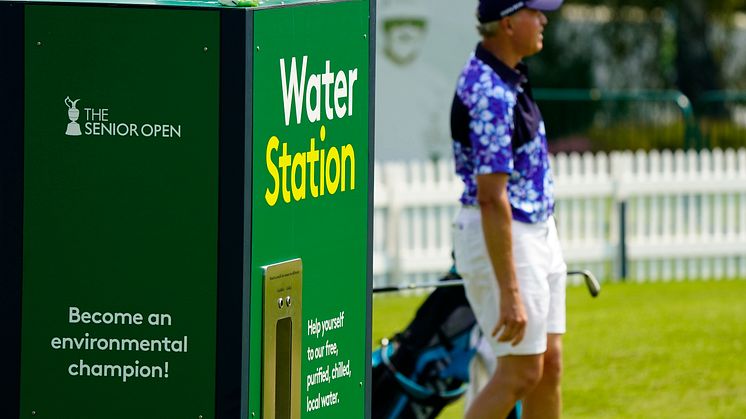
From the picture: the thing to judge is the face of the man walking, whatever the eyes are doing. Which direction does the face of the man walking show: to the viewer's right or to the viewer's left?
to the viewer's right

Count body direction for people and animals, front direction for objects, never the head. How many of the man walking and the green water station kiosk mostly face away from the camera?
0

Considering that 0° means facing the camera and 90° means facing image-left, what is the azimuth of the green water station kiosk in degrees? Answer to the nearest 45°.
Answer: approximately 315°

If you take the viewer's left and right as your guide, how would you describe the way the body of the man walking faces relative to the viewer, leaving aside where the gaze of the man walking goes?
facing to the right of the viewer

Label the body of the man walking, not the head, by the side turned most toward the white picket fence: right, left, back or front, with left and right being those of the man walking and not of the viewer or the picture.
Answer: left

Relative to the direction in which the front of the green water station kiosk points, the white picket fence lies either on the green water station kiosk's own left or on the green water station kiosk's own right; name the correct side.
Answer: on the green water station kiosk's own left

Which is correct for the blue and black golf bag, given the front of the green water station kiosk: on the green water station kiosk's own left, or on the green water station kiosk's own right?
on the green water station kiosk's own left

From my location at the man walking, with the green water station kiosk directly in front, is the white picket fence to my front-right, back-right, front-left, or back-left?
back-right
